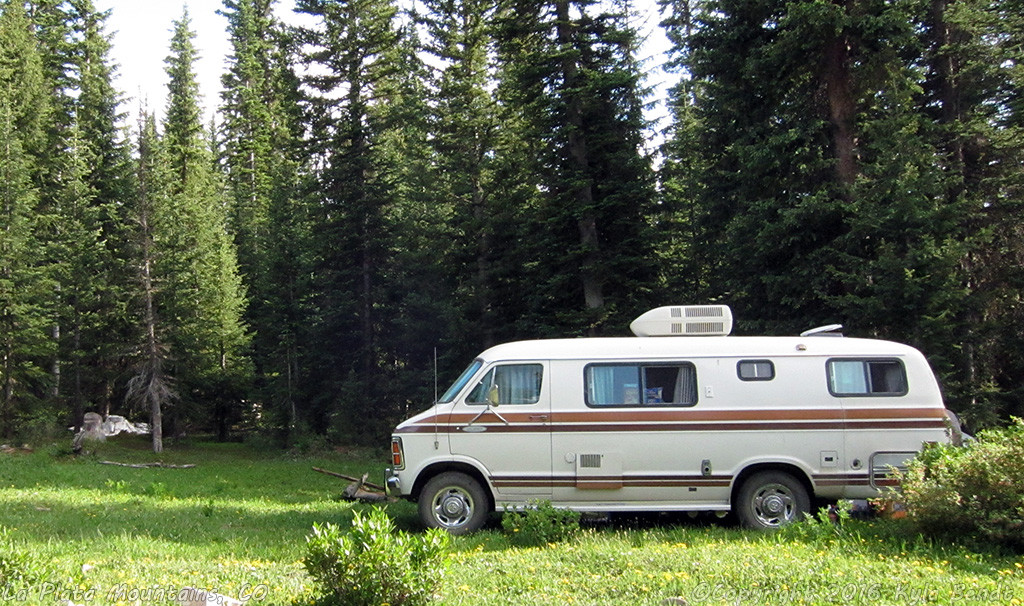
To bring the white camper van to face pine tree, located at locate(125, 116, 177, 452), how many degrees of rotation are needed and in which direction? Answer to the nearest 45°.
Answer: approximately 45° to its right

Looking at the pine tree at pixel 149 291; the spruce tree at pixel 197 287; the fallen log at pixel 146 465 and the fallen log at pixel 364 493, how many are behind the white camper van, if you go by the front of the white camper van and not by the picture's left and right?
0

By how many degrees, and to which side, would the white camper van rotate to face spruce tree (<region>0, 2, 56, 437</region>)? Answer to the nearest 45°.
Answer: approximately 45° to its right

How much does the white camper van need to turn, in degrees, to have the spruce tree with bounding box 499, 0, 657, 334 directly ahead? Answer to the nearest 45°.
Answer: approximately 90° to its right

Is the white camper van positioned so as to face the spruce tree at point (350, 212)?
no

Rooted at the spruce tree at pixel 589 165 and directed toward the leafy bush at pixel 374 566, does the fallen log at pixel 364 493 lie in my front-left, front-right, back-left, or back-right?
front-right

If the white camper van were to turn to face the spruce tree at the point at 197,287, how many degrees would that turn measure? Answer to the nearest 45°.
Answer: approximately 45° to its right

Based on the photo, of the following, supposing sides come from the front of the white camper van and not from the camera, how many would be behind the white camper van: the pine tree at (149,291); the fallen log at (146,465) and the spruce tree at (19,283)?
0

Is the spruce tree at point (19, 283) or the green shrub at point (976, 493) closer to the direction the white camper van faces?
the spruce tree

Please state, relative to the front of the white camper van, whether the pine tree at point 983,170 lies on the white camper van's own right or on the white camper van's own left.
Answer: on the white camper van's own right

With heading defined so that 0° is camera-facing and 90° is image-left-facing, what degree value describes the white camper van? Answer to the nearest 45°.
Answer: approximately 90°

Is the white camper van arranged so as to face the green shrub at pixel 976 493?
no

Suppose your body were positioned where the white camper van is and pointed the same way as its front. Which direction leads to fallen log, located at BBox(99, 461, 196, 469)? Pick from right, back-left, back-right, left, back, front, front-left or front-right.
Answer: front-right
